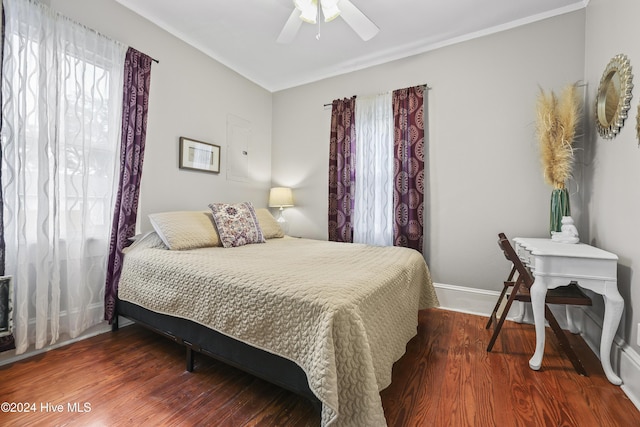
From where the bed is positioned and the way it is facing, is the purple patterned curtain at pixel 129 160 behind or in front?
behind

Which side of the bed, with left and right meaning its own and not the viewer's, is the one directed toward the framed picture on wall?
back

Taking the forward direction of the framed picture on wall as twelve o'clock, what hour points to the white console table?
The white console table is roughly at 12 o'clock from the framed picture on wall.

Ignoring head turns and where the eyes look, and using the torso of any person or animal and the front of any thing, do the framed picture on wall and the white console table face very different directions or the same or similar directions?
very different directions

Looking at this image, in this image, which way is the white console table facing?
to the viewer's left

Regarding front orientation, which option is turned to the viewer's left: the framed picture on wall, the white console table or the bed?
the white console table

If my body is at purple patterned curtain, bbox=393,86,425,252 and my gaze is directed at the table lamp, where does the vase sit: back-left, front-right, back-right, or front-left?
back-left

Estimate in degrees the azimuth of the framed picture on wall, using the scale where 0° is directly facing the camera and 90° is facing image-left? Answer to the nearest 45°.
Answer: approximately 315°

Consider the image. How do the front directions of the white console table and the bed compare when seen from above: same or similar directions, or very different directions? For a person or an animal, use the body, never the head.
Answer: very different directions

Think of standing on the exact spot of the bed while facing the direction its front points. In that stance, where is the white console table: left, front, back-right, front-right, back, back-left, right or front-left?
front-left

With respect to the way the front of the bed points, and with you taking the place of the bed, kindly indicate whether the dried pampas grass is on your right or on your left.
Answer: on your left

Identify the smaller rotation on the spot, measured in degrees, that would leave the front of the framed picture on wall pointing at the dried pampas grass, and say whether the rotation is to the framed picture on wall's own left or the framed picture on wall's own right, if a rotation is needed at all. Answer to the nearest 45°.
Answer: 0° — it already faces it

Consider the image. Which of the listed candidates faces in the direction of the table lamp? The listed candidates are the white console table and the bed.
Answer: the white console table

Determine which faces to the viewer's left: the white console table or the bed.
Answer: the white console table

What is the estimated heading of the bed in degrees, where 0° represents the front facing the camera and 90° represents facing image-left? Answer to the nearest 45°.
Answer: approximately 315°
